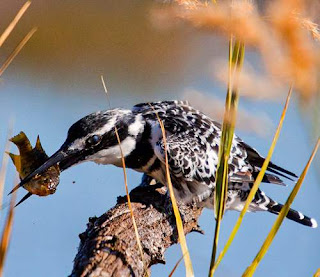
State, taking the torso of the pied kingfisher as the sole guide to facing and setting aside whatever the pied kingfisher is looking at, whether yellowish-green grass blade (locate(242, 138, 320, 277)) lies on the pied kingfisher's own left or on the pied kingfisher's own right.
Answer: on the pied kingfisher's own left

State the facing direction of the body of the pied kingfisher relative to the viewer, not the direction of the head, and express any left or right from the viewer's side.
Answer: facing to the left of the viewer
